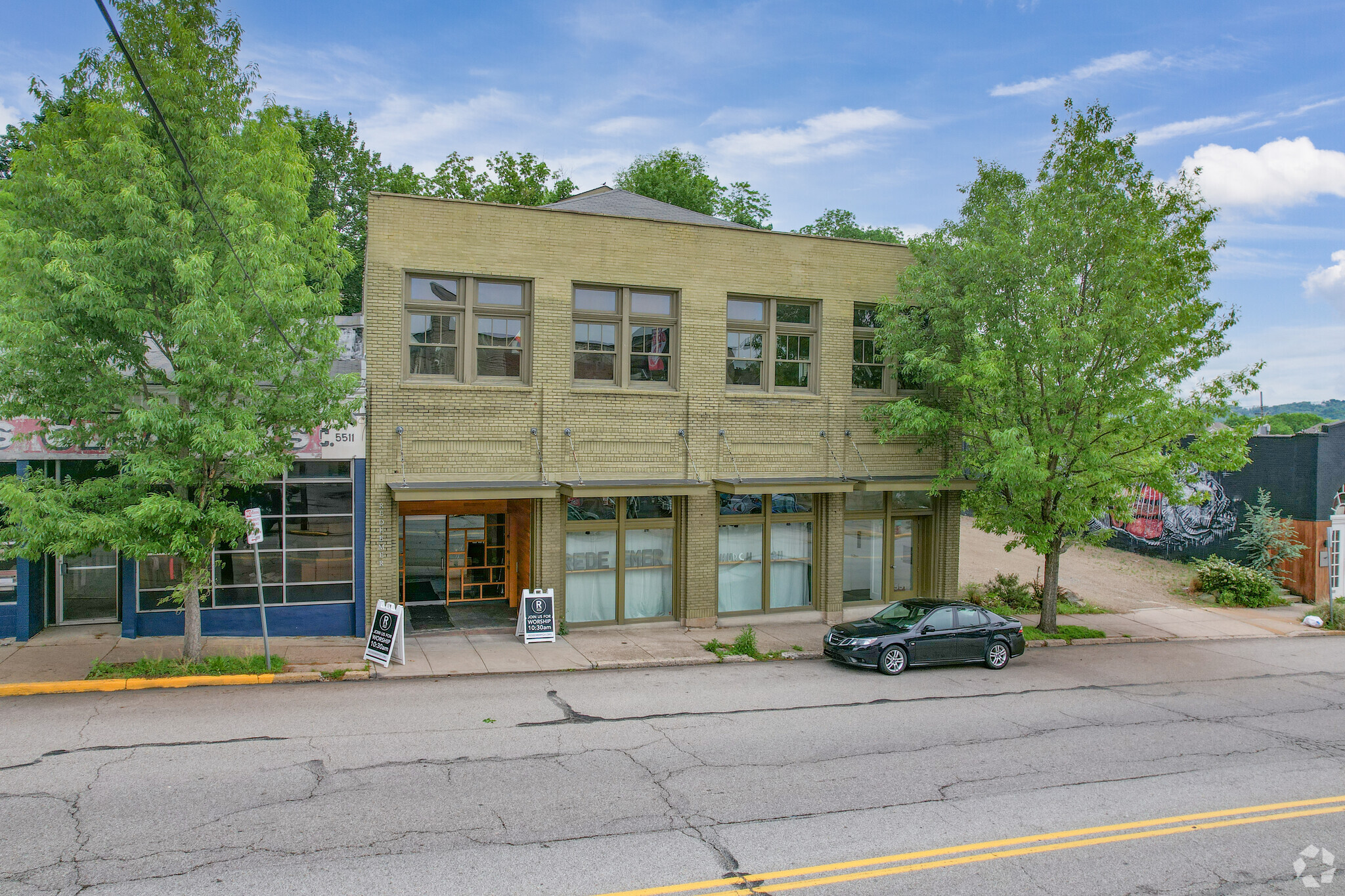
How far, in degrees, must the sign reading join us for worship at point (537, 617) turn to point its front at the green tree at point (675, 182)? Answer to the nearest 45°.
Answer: approximately 180°

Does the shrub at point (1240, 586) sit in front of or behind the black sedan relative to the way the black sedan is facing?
behind

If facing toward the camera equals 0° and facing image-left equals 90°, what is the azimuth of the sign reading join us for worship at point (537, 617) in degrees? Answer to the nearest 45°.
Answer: approximately 0°

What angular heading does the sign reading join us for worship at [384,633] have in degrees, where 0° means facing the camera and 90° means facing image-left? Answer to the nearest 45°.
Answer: approximately 45°

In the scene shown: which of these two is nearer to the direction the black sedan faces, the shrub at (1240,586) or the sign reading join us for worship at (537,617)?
the sign reading join us for worship

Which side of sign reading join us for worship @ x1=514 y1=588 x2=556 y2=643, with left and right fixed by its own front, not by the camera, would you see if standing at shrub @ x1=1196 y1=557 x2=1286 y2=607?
left
